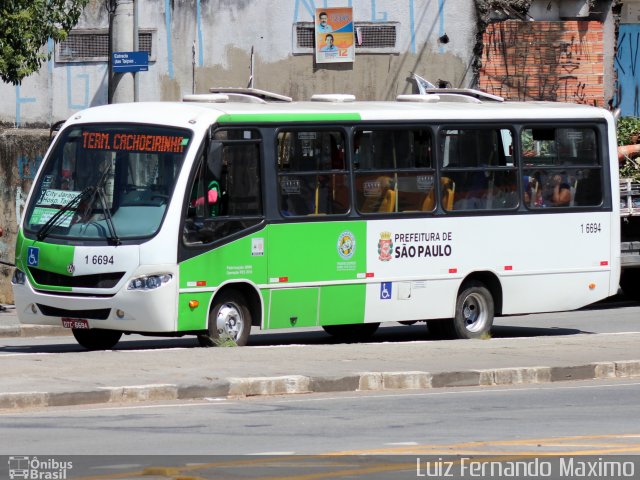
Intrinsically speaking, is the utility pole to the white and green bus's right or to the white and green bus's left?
on its right

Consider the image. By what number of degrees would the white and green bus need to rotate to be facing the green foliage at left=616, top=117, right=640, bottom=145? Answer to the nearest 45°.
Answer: approximately 180°

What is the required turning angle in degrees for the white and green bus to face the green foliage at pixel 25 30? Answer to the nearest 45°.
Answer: approximately 90° to its right

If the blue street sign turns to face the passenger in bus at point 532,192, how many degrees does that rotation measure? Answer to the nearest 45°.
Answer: approximately 45° to its left

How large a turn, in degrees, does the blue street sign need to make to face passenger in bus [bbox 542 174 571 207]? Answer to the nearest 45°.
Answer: approximately 90° to its left

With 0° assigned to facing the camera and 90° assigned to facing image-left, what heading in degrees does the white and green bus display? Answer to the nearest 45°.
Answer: approximately 45°

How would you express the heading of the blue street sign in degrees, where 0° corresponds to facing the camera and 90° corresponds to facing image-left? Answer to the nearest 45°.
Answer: approximately 0°
